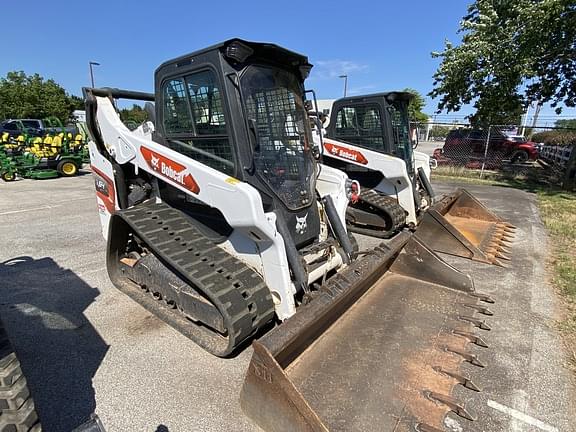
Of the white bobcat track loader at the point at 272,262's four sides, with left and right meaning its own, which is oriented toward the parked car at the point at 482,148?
left

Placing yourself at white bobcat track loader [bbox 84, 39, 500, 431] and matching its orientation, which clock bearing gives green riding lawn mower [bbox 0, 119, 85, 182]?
The green riding lawn mower is roughly at 6 o'clock from the white bobcat track loader.

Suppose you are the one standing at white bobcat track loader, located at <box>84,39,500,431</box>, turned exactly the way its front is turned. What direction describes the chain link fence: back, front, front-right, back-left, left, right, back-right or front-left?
left

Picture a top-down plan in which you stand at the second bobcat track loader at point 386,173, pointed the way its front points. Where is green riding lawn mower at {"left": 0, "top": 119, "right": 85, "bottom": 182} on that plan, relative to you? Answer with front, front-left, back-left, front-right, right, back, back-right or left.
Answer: back-right

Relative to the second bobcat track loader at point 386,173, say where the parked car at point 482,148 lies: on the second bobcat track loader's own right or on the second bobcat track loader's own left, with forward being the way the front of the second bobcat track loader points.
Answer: on the second bobcat track loader's own left

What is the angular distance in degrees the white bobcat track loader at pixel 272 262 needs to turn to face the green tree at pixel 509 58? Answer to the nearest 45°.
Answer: approximately 90° to its left

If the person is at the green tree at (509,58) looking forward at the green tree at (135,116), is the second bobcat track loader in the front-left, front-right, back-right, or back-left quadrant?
front-left

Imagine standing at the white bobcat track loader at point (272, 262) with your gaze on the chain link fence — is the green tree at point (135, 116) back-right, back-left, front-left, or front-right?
front-left

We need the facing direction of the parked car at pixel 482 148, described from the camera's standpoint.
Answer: facing to the right of the viewer

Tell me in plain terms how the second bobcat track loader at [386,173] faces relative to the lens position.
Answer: facing the viewer and to the right of the viewer

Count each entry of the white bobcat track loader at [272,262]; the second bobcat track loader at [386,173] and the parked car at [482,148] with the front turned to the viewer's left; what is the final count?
0

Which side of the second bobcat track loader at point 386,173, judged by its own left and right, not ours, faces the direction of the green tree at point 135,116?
back

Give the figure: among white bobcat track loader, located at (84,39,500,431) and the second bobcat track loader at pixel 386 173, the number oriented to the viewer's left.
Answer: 0
